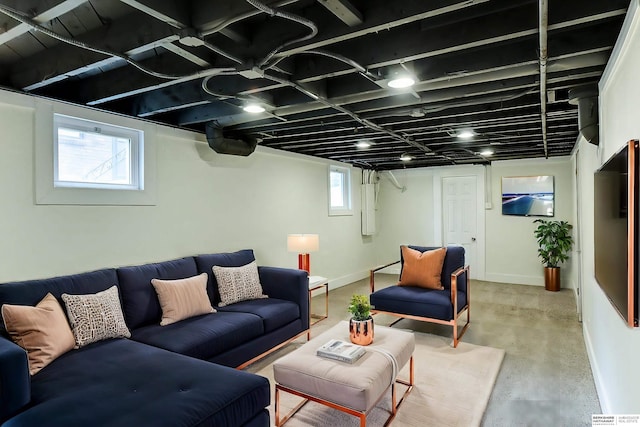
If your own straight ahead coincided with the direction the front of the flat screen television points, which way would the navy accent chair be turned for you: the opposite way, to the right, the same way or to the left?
to the left

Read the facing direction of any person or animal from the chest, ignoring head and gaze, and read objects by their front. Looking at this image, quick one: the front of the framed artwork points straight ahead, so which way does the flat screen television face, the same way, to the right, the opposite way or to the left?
to the right

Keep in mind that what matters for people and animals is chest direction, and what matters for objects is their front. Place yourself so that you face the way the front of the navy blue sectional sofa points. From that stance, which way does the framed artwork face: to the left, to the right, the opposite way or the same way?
to the right

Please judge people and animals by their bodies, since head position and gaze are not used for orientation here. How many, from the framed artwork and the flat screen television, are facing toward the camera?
1

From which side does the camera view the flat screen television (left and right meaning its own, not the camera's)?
left

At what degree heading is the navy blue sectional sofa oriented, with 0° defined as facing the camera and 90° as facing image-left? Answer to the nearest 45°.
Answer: approximately 315°

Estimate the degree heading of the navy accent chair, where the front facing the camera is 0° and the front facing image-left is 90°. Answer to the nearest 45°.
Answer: approximately 45°
